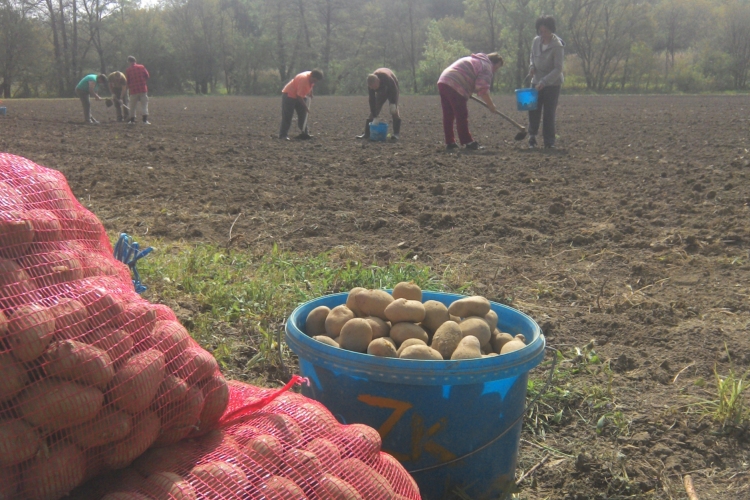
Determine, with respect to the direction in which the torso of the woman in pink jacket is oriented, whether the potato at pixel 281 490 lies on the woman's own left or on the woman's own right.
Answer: on the woman's own right

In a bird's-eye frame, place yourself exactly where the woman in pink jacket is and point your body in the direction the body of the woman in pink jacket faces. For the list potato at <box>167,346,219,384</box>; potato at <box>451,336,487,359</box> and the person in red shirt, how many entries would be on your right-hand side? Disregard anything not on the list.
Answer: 2

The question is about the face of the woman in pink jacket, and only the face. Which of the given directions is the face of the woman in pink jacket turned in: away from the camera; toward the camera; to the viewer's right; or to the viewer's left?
to the viewer's right

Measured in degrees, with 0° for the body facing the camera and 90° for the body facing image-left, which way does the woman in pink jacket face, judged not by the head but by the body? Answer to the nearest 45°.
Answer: approximately 270°

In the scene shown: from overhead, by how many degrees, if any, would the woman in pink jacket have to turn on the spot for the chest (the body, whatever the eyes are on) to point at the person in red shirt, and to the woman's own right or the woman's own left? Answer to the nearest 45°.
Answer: approximately 135° to the woman's own left

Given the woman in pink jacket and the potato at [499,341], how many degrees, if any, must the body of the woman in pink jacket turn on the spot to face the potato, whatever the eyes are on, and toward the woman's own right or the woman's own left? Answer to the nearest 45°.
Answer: approximately 90° to the woman's own right

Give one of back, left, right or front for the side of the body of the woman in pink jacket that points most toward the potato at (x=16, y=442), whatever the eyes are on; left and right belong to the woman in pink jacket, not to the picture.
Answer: right

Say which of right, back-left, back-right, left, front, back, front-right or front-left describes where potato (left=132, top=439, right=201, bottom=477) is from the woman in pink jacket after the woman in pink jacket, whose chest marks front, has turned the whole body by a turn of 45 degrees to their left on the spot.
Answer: back-right

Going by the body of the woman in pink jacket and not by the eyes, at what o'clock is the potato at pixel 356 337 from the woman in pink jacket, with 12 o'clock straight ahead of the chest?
The potato is roughly at 3 o'clock from the woman in pink jacket.

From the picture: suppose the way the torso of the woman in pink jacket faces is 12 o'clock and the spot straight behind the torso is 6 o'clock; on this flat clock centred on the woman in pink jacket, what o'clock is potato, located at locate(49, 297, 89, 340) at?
The potato is roughly at 3 o'clock from the woman in pink jacket.

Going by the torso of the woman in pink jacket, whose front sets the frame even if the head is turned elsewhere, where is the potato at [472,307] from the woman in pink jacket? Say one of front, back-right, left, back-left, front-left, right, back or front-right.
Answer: right
